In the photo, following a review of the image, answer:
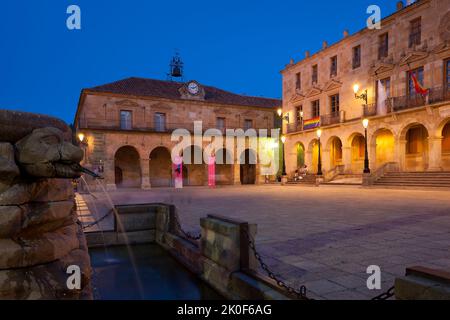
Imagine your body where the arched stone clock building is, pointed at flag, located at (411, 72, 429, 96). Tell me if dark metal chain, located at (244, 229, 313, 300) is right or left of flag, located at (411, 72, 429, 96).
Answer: right

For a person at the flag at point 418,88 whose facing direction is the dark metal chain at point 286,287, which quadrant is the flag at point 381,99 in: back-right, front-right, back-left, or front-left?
back-right

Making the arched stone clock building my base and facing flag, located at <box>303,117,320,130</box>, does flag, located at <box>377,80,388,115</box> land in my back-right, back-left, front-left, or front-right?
front-right

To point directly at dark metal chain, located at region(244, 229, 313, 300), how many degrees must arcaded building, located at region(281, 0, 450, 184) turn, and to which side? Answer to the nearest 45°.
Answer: approximately 45° to its left

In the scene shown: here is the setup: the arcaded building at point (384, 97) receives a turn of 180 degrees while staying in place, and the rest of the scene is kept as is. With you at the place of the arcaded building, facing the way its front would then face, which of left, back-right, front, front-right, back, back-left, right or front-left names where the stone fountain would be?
back-right

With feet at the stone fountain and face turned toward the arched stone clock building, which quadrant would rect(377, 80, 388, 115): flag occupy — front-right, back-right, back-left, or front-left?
front-right

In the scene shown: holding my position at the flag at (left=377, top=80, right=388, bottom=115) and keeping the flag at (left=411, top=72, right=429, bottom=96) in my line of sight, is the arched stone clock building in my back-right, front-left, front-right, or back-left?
back-right

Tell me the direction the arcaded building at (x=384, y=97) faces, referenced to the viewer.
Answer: facing the viewer and to the left of the viewer

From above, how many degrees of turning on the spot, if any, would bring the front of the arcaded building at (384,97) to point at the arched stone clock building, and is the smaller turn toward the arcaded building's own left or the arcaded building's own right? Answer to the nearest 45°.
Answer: approximately 45° to the arcaded building's own right

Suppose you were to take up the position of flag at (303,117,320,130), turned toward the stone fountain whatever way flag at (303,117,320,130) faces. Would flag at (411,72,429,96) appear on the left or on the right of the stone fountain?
left

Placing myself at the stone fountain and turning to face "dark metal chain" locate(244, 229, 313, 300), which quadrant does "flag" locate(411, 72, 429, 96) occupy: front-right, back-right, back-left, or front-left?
front-left
